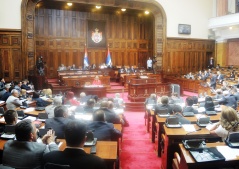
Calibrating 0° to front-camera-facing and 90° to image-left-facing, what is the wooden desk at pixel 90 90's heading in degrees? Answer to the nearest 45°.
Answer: approximately 0°

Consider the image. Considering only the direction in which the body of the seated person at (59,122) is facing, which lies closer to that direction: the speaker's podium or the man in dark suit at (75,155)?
the speaker's podium

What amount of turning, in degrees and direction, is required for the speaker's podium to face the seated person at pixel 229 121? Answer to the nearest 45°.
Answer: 0° — it already faces them

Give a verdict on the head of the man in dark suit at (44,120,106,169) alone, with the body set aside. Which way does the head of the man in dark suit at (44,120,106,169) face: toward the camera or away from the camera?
away from the camera

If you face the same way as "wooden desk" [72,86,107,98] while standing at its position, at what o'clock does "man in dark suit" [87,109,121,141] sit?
The man in dark suit is roughly at 12 o'clock from the wooden desk.

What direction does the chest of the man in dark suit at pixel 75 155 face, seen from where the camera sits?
away from the camera

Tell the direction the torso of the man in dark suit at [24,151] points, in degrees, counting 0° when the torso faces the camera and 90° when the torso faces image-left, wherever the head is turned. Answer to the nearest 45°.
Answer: approximately 225°

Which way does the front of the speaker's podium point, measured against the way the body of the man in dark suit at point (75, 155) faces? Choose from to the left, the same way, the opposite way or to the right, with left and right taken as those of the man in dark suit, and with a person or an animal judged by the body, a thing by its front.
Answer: the opposite way

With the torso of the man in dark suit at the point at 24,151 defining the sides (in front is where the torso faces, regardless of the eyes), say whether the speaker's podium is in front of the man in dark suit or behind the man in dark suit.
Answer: in front

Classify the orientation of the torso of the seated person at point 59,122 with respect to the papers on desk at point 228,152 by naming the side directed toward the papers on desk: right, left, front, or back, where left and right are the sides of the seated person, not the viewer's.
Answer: right
